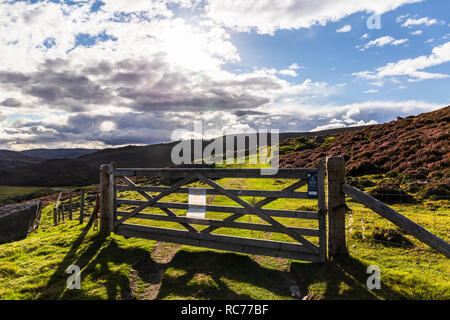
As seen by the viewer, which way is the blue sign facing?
toward the camera

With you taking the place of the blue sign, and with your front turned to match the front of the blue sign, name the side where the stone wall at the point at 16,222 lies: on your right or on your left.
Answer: on your right
